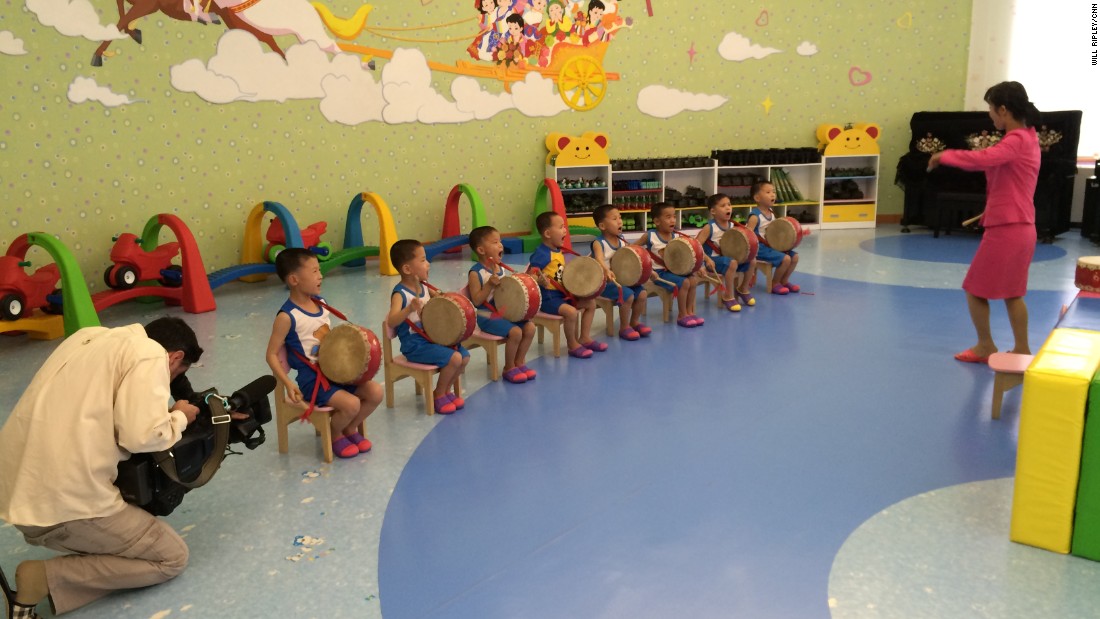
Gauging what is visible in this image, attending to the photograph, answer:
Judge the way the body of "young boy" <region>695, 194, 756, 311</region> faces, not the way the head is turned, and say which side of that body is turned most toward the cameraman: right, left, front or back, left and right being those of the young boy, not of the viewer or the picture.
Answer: right

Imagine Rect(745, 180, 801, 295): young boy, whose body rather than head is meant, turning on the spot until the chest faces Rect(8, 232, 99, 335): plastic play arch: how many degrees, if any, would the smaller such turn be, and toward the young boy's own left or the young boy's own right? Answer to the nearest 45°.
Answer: approximately 90° to the young boy's own right

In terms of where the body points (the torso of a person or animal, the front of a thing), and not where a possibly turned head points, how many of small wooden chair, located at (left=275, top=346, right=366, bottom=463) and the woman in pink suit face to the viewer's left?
1

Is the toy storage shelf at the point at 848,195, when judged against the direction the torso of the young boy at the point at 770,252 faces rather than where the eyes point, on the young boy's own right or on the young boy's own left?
on the young boy's own left

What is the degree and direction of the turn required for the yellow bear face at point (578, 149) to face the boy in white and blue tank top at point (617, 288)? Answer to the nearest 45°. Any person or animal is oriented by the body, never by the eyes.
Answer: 0° — it already faces them

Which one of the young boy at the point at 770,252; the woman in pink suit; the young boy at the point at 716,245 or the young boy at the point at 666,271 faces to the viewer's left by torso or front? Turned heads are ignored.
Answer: the woman in pink suit

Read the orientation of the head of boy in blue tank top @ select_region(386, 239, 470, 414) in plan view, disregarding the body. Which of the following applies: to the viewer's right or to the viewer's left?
to the viewer's right

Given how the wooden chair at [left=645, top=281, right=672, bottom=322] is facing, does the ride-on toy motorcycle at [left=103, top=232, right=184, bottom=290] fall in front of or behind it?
behind

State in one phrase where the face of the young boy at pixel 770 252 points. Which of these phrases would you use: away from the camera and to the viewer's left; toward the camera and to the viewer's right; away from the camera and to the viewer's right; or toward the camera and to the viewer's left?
toward the camera and to the viewer's right

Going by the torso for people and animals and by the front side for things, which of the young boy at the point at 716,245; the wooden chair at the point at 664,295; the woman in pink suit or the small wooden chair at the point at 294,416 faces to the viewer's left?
the woman in pink suit

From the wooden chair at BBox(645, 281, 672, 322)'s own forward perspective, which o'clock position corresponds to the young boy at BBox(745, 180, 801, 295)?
The young boy is roughly at 9 o'clock from the wooden chair.

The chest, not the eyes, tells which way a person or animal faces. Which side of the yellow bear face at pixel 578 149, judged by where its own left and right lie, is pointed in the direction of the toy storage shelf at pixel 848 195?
left

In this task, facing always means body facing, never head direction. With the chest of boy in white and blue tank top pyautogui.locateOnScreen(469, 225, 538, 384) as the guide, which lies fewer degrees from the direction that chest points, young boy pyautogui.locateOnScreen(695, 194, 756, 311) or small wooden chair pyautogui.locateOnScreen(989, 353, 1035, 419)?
the small wooden chair
